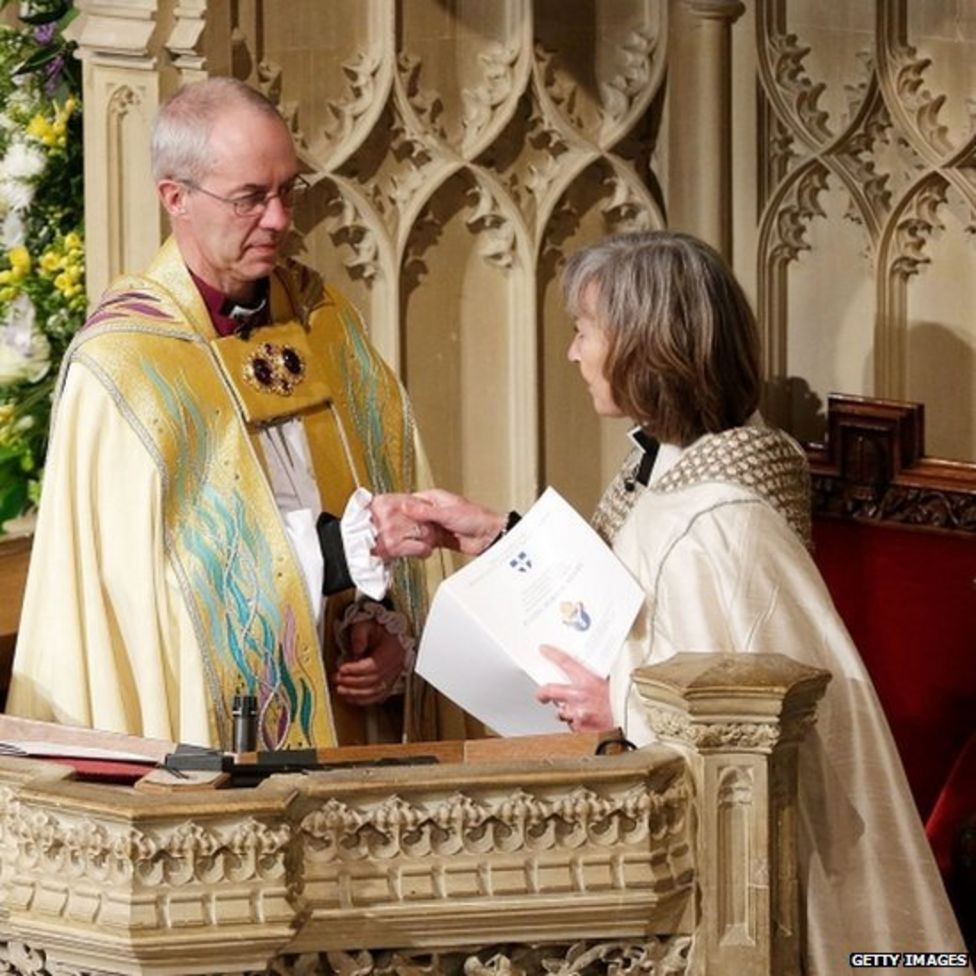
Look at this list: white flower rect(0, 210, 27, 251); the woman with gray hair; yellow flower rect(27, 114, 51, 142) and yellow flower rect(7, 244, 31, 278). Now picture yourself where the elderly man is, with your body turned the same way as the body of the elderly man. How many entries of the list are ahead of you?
1

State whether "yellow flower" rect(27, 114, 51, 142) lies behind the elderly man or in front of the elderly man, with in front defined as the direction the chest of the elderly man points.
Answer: behind

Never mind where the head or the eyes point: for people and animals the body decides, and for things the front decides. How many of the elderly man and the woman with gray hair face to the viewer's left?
1

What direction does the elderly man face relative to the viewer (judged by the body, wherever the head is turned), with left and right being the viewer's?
facing the viewer and to the right of the viewer

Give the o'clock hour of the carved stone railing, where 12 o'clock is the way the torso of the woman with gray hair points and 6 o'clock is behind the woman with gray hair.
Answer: The carved stone railing is roughly at 10 o'clock from the woman with gray hair.

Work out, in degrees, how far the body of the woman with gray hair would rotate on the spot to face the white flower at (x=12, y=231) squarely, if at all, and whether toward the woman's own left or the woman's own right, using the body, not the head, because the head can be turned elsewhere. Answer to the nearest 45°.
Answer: approximately 45° to the woman's own right

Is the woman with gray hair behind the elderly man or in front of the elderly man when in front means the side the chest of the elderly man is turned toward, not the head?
in front

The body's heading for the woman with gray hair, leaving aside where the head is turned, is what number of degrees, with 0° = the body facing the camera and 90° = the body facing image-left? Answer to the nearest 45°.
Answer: approximately 90°

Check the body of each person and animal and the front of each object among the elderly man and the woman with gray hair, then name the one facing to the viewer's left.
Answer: the woman with gray hair

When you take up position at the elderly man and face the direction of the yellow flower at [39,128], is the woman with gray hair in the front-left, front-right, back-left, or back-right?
back-right
